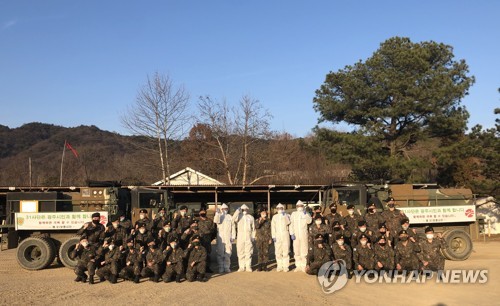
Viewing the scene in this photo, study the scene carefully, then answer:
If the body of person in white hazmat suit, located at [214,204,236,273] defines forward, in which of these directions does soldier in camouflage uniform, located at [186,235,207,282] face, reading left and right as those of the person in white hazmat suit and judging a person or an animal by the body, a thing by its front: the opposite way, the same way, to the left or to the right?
the same way

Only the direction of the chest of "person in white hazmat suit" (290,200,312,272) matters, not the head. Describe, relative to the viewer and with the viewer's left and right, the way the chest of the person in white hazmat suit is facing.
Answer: facing the viewer

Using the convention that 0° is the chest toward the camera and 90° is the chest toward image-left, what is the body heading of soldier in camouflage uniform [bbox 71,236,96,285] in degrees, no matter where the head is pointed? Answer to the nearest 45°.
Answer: approximately 0°

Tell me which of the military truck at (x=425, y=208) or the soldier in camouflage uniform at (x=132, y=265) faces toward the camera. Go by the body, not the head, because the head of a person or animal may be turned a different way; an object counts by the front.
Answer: the soldier in camouflage uniform

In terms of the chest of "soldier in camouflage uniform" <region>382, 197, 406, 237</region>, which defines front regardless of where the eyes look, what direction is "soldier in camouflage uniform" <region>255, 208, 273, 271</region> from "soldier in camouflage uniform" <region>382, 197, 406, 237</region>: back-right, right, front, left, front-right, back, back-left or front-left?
right

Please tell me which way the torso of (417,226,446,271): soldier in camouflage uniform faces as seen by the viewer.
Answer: toward the camera

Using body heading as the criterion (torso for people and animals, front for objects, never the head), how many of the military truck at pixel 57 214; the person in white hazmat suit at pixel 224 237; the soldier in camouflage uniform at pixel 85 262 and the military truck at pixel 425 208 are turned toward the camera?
2

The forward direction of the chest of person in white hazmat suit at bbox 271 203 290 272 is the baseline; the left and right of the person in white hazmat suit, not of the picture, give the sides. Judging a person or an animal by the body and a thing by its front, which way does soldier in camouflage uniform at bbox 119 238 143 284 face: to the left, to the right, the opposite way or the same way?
the same way

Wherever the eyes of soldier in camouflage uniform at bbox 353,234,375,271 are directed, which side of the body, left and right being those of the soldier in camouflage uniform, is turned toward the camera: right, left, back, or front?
front

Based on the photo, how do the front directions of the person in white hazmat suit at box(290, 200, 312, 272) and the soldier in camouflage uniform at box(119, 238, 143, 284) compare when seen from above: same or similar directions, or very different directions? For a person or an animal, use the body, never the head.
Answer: same or similar directions

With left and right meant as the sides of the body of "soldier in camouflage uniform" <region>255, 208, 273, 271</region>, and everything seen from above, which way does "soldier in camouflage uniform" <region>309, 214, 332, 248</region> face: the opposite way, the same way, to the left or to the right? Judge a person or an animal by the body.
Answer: the same way

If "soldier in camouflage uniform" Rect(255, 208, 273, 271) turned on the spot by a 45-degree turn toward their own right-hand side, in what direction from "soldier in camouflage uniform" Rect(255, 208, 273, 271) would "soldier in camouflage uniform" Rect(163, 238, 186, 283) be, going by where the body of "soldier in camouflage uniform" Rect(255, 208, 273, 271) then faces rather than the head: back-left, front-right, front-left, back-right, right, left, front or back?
front

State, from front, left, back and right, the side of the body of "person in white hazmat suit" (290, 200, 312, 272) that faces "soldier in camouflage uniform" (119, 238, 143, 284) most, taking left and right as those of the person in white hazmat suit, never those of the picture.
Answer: right

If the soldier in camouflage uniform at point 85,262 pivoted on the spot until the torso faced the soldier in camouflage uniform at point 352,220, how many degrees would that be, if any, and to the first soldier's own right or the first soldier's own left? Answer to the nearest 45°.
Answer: approximately 90° to the first soldier's own left

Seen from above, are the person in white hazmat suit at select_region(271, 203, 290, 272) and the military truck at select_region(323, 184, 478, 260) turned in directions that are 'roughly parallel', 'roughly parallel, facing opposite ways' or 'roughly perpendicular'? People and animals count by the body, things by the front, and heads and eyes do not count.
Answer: roughly perpendicular
